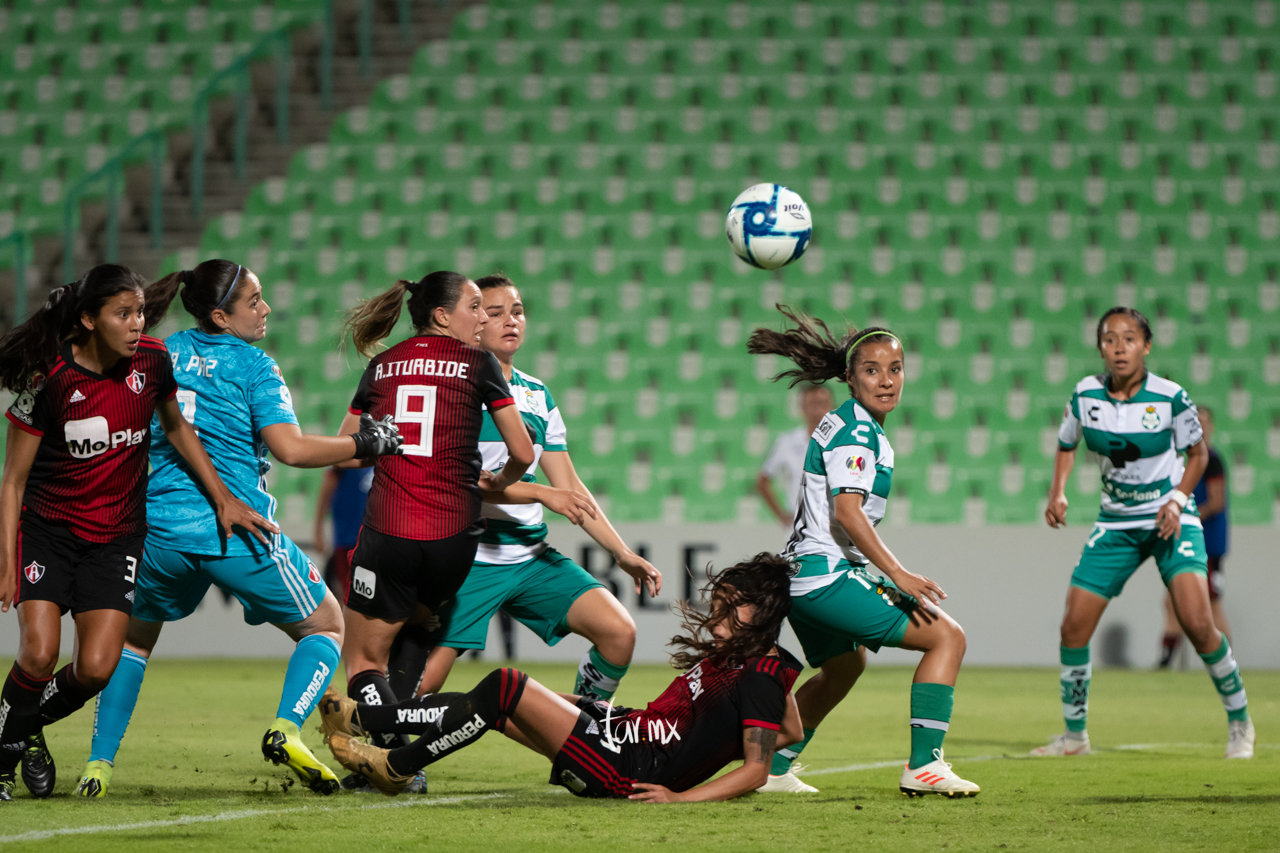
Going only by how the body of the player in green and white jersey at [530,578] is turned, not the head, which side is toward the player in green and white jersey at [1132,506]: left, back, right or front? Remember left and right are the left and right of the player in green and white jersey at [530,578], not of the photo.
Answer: left

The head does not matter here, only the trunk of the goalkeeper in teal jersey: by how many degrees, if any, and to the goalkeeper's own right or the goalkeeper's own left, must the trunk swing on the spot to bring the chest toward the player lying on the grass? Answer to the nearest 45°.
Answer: approximately 90° to the goalkeeper's own right

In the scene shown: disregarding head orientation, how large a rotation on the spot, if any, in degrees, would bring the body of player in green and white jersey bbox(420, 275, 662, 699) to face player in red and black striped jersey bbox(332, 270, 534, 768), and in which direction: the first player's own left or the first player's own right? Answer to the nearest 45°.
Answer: approximately 90° to the first player's own right

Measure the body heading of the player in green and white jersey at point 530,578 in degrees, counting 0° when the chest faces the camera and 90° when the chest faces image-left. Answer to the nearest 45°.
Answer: approximately 315°

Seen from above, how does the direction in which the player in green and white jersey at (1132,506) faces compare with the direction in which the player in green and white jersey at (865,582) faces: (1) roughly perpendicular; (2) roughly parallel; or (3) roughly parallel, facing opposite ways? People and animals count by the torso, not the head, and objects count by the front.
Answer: roughly perpendicular

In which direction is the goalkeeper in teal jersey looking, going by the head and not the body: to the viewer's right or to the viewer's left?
to the viewer's right
